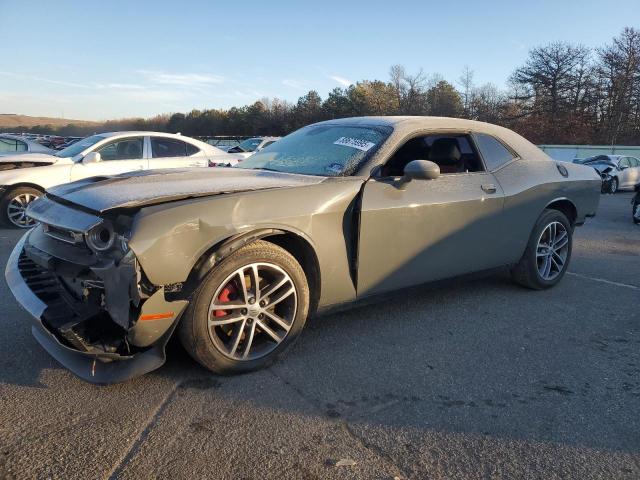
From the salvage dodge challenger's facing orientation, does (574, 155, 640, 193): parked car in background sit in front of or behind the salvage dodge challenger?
behind

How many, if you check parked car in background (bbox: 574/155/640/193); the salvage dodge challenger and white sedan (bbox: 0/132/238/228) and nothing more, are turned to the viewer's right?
0

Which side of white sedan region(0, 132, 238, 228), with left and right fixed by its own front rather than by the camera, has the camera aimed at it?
left

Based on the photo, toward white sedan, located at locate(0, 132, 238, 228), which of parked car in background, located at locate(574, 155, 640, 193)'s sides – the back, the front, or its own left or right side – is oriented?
front

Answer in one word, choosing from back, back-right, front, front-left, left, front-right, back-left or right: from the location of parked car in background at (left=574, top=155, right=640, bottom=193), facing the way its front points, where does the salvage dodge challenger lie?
front-left

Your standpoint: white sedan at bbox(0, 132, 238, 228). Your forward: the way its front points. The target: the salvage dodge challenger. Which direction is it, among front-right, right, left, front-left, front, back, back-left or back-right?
left

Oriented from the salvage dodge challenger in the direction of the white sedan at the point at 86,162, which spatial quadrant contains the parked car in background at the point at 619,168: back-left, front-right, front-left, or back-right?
front-right

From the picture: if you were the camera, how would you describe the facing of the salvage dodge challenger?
facing the viewer and to the left of the viewer

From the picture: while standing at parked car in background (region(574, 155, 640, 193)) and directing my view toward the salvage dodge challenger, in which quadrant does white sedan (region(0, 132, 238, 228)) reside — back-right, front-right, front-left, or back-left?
front-right

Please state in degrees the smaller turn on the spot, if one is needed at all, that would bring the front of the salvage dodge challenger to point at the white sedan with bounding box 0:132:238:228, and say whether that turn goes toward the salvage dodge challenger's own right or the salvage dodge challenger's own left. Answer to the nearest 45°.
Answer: approximately 90° to the salvage dodge challenger's own right

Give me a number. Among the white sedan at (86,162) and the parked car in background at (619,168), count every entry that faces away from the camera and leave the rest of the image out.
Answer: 0
